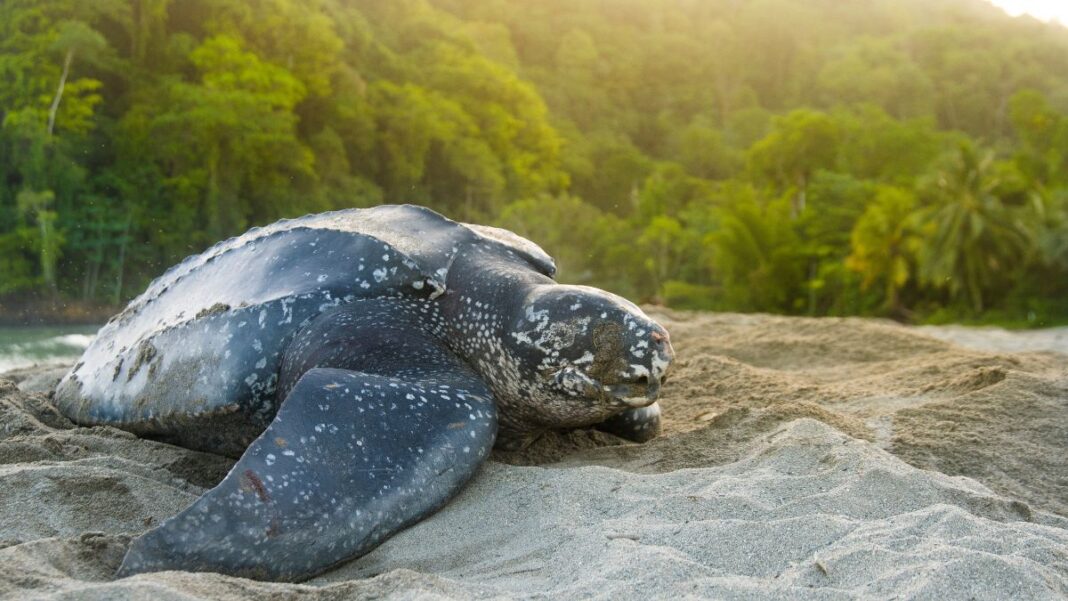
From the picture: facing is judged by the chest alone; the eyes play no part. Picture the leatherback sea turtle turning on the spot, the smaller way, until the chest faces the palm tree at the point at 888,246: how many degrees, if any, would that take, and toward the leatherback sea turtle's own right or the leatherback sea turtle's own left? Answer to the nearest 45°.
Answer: approximately 90° to the leatherback sea turtle's own left

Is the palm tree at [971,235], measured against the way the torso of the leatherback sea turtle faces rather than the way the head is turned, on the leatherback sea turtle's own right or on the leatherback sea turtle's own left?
on the leatherback sea turtle's own left

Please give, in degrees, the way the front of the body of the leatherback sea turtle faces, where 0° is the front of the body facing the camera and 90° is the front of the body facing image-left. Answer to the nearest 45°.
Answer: approximately 315°
